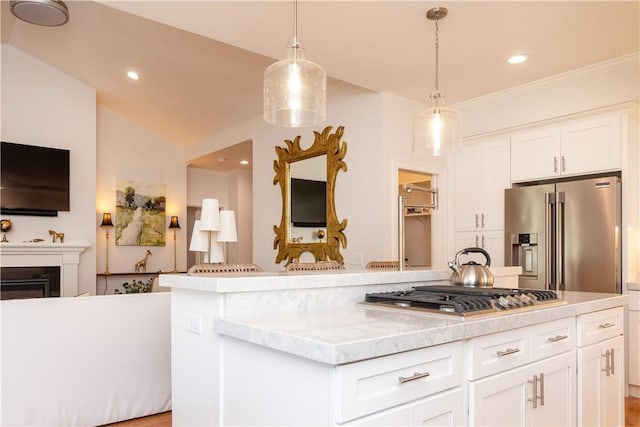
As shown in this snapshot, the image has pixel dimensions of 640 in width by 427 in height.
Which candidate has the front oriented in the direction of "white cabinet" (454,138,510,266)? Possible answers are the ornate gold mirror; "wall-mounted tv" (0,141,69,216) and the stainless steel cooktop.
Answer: the wall-mounted tv

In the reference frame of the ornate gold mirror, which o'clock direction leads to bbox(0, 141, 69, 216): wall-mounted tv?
The wall-mounted tv is roughly at 2 o'clock from the ornate gold mirror.

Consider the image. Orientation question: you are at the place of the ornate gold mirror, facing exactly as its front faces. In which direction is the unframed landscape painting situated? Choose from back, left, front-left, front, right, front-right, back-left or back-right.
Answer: right

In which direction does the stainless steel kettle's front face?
to the viewer's left

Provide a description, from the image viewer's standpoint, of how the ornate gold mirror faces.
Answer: facing the viewer and to the left of the viewer

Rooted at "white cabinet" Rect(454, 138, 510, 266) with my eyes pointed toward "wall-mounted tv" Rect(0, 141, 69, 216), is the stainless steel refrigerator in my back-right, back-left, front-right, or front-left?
back-left

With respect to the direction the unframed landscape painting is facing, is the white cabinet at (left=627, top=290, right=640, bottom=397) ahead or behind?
ahead

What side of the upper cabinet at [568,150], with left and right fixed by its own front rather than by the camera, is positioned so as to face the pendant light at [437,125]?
front

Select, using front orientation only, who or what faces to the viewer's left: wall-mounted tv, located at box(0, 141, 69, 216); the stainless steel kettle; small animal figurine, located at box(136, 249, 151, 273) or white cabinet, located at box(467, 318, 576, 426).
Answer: the stainless steel kettle

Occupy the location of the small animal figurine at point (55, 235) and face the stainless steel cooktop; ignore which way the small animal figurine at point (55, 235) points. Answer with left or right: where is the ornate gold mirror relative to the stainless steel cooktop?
left

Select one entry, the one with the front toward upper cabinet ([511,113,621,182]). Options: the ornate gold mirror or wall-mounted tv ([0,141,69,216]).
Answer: the wall-mounted tv
